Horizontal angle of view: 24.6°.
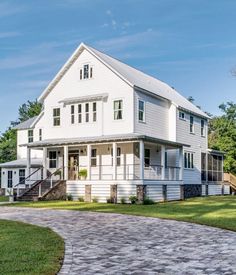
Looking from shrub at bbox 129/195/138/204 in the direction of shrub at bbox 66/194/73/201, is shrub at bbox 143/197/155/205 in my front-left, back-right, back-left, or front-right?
back-right

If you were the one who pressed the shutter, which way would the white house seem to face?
facing the viewer and to the left of the viewer

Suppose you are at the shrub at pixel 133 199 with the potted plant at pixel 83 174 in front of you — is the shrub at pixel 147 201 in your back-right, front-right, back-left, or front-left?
back-right
